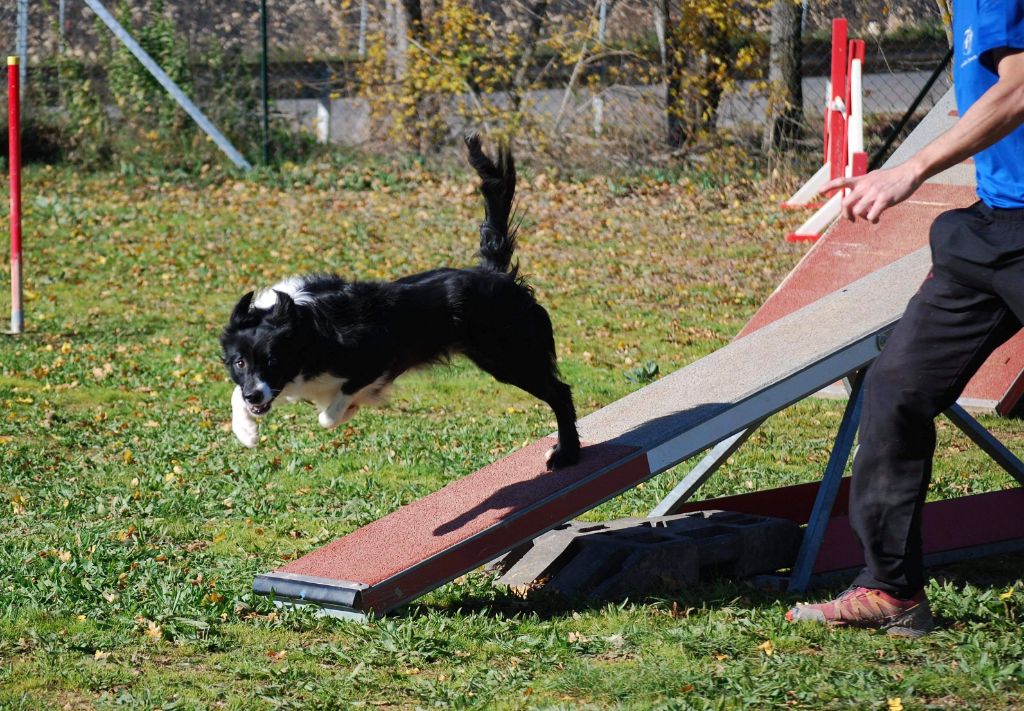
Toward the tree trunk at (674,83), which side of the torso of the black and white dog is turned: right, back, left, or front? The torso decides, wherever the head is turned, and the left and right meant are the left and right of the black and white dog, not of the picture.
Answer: right

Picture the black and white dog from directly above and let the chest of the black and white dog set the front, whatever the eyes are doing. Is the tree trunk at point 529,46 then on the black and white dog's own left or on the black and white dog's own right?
on the black and white dog's own right

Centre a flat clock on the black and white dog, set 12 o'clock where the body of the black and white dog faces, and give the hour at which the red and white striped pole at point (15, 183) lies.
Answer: The red and white striped pole is roughly at 2 o'clock from the black and white dog.

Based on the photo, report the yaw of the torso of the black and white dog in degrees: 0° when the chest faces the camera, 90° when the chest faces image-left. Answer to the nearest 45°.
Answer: approximately 90°

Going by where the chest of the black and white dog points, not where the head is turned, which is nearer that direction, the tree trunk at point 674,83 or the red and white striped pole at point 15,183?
the red and white striped pole

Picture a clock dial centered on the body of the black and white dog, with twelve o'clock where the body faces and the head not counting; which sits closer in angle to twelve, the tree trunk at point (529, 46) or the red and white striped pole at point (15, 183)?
the red and white striped pole

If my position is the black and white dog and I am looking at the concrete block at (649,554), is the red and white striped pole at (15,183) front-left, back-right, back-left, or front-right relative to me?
back-left

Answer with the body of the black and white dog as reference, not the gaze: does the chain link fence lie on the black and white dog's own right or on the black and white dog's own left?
on the black and white dog's own right
